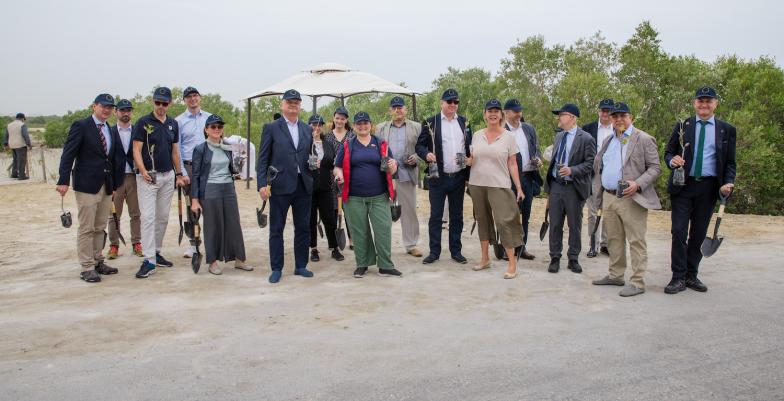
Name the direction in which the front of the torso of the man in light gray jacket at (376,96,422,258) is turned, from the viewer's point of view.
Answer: toward the camera

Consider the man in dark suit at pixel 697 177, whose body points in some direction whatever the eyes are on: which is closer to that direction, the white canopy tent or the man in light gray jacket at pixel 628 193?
the man in light gray jacket

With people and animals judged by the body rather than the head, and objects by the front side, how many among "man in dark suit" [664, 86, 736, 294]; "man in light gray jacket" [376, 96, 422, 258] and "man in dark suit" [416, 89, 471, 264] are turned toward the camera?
3

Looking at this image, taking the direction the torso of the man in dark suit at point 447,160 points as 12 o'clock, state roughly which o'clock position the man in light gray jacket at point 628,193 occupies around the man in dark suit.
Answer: The man in light gray jacket is roughly at 10 o'clock from the man in dark suit.

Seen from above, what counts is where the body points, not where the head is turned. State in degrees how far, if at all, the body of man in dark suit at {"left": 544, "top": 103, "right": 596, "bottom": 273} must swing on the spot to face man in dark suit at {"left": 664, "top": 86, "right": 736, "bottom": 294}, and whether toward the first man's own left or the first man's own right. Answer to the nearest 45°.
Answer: approximately 90° to the first man's own left

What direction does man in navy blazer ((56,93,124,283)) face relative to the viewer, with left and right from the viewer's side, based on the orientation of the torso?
facing the viewer and to the right of the viewer

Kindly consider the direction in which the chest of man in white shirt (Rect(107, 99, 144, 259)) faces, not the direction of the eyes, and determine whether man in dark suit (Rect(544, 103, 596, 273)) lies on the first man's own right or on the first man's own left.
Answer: on the first man's own left

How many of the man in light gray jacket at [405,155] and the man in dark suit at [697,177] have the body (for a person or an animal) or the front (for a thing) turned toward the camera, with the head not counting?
2

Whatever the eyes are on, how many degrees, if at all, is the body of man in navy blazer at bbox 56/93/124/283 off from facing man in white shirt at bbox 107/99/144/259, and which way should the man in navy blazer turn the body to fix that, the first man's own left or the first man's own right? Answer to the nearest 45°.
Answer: approximately 90° to the first man's own left

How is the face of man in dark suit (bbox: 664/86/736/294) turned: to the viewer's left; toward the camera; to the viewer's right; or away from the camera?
toward the camera

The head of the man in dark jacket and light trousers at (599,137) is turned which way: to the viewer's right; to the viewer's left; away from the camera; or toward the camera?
toward the camera

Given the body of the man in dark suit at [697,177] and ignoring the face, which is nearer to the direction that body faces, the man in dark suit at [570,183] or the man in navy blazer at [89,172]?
the man in navy blazer

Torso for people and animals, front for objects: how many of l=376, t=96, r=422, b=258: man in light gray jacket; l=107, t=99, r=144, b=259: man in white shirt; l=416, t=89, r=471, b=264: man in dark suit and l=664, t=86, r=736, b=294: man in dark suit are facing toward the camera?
4

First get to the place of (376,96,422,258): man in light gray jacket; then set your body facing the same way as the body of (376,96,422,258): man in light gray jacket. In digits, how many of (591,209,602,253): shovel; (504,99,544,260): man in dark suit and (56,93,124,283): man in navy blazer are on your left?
2

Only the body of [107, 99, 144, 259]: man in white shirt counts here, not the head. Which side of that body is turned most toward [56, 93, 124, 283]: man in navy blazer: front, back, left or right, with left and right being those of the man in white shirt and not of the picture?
front

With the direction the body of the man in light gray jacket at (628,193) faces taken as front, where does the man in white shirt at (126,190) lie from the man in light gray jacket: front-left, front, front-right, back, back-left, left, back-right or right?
front-right

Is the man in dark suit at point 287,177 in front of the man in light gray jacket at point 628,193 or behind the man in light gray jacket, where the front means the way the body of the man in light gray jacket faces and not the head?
in front

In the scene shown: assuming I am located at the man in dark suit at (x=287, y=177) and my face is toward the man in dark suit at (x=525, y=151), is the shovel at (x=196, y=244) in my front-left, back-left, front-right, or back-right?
back-left

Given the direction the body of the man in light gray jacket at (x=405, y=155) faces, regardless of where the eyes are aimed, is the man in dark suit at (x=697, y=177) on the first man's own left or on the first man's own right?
on the first man's own left

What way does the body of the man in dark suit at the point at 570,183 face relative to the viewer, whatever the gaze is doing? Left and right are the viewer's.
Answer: facing the viewer and to the left of the viewer
